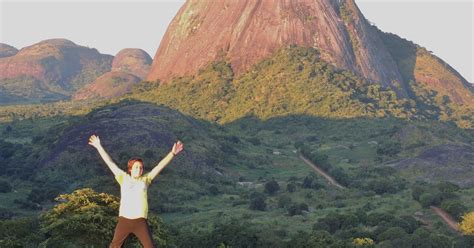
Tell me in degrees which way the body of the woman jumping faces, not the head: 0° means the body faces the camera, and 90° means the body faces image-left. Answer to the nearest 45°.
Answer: approximately 0°
